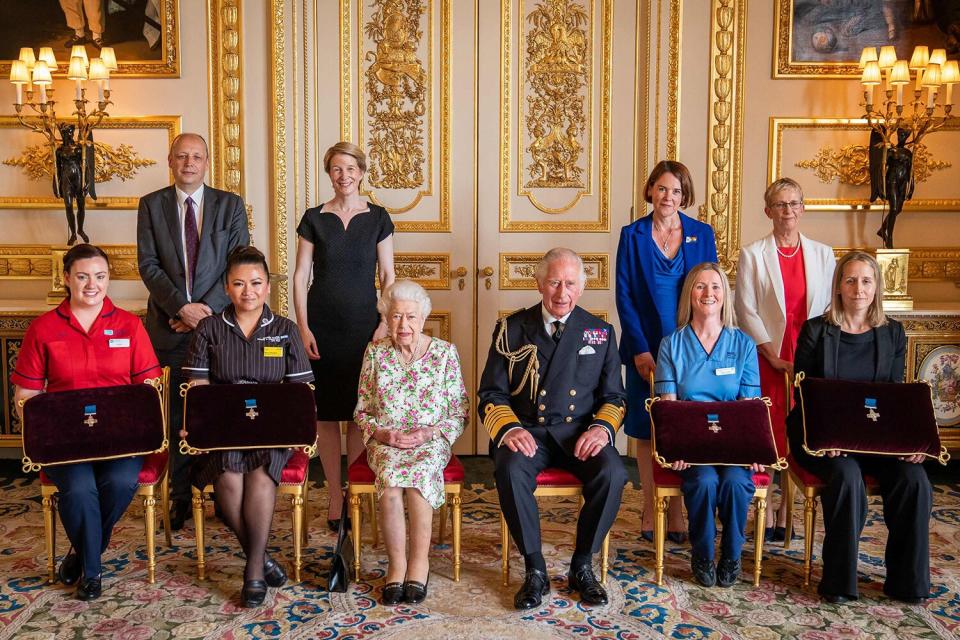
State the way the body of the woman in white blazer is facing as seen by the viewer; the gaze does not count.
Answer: toward the camera

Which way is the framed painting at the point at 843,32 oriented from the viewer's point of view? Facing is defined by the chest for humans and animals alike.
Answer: toward the camera

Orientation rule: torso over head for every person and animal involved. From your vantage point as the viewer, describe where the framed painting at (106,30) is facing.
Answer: facing the viewer

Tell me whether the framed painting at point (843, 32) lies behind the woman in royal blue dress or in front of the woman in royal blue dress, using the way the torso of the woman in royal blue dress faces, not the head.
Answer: behind

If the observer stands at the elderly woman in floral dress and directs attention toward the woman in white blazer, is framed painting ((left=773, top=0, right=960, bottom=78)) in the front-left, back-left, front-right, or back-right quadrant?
front-left

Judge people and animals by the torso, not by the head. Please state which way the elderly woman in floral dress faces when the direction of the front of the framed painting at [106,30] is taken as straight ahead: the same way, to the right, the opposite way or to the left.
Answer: the same way

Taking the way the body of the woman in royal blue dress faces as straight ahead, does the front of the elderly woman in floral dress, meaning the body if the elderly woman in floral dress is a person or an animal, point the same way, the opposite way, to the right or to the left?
the same way

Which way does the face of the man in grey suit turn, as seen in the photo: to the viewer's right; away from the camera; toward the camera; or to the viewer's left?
toward the camera

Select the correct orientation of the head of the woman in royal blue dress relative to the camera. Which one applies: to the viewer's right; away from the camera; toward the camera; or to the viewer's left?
toward the camera

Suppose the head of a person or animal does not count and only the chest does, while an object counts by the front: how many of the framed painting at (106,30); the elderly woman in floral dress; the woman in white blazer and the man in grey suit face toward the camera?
4

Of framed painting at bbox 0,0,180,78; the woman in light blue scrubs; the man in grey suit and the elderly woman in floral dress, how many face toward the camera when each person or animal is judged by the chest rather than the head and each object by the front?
4

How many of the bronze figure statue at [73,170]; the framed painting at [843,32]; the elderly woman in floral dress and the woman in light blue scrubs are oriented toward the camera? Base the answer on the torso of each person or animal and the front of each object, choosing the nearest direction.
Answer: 4

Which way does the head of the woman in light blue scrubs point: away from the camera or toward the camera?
toward the camera

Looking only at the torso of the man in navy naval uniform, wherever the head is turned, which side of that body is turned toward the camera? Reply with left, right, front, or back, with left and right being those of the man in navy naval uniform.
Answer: front
